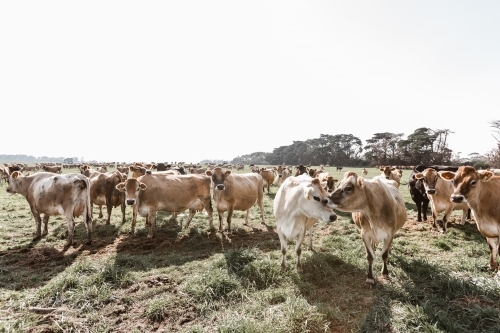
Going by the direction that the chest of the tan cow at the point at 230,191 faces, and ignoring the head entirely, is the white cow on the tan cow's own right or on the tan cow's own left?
on the tan cow's own left

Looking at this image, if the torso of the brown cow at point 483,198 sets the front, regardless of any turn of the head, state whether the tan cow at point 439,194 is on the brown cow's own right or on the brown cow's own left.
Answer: on the brown cow's own right

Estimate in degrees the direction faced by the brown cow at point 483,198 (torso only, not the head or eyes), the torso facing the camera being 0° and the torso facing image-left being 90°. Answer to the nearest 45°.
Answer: approximately 45°

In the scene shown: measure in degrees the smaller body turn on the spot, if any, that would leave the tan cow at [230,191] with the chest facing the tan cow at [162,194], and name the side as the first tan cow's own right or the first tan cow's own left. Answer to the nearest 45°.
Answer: approximately 45° to the first tan cow's own right

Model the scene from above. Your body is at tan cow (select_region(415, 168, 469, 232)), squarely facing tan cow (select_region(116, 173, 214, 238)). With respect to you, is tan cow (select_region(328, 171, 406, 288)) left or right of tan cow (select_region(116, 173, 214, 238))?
left

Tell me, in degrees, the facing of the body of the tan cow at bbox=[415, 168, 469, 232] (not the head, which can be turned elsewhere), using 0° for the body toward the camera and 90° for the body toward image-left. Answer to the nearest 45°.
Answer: approximately 45°
